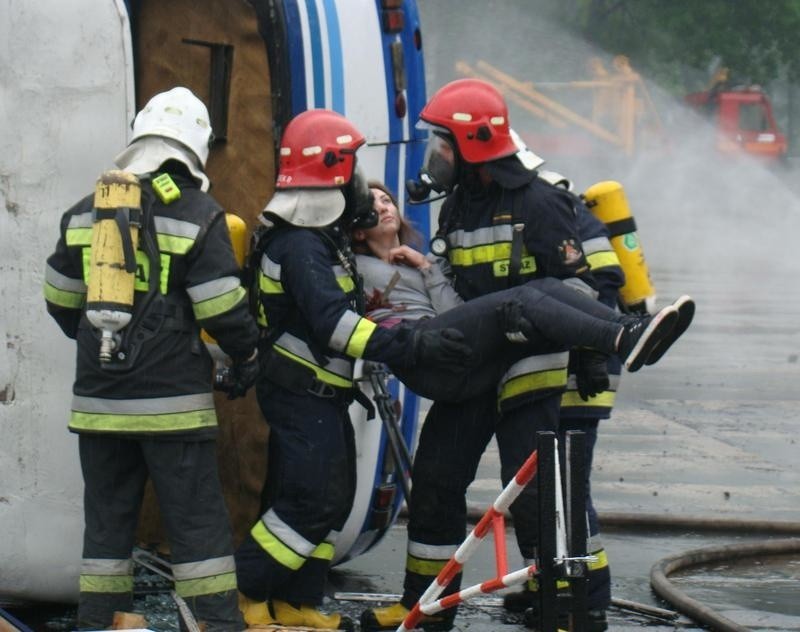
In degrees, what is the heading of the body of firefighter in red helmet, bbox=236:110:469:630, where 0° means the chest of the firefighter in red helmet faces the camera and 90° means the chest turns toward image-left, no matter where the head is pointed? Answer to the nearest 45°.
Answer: approximately 270°

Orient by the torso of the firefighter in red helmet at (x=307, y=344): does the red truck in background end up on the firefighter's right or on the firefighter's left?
on the firefighter's left

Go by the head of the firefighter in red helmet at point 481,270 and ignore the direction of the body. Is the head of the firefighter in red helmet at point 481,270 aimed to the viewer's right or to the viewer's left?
to the viewer's left

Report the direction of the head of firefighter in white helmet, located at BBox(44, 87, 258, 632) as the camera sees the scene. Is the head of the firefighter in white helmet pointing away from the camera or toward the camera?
away from the camera

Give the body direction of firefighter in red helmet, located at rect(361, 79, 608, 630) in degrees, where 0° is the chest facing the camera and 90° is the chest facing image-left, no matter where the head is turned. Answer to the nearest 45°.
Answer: approximately 45°

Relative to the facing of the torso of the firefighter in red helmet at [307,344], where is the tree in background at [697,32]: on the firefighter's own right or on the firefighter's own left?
on the firefighter's own left

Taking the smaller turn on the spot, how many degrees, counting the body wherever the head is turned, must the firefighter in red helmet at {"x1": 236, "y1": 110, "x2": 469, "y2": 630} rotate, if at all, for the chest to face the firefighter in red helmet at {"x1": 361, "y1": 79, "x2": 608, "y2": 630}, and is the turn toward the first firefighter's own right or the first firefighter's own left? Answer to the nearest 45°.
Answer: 0° — they already face them

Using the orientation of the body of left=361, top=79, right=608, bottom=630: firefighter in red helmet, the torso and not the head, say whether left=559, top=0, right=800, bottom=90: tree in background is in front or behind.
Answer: behind

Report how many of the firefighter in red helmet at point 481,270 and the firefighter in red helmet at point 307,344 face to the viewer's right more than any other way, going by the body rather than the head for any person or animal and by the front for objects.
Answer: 1

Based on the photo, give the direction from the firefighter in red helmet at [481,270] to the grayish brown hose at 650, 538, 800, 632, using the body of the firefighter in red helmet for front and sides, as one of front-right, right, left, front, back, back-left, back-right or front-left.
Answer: back

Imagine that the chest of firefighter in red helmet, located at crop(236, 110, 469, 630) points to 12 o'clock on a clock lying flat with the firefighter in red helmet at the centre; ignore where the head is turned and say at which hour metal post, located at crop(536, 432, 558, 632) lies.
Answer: The metal post is roughly at 2 o'clock from the firefighter in red helmet.
